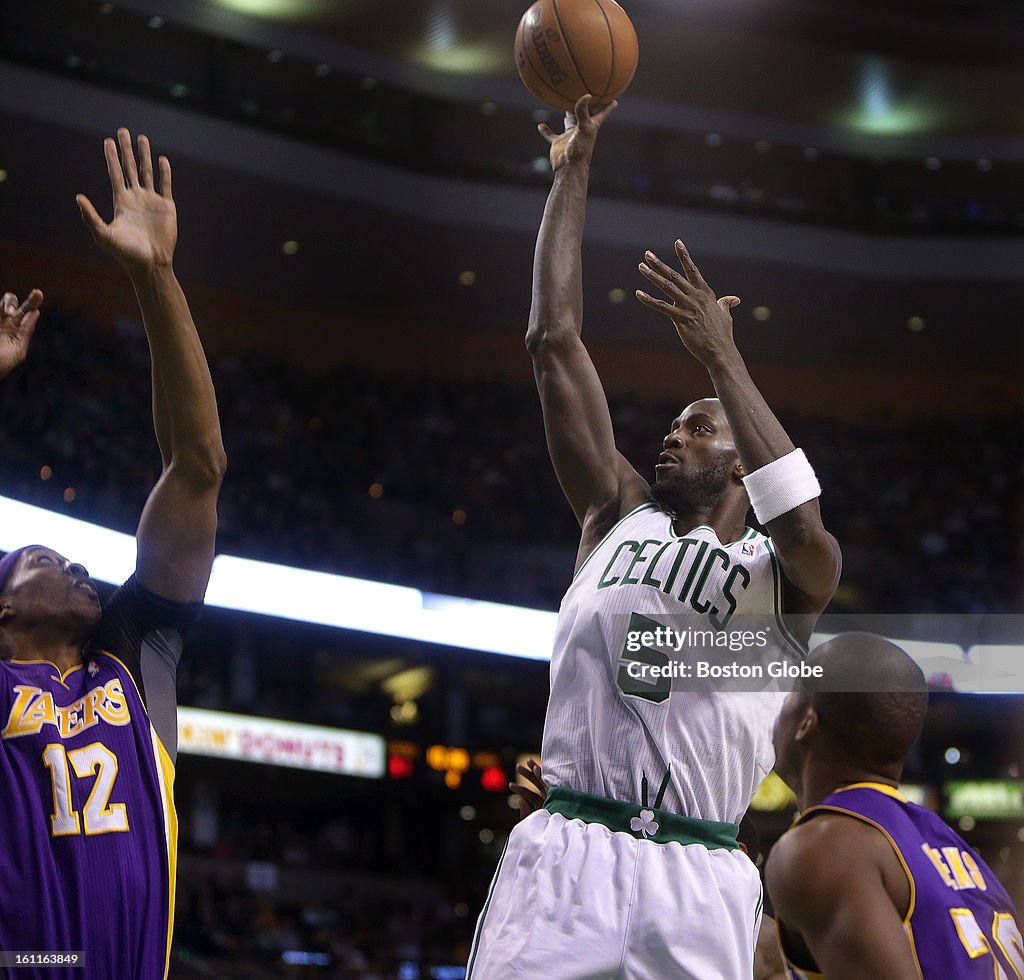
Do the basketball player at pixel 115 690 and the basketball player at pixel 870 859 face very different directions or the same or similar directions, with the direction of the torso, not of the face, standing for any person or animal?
very different directions

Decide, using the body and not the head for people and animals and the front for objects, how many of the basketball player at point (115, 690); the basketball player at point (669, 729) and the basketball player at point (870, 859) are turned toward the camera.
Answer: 2

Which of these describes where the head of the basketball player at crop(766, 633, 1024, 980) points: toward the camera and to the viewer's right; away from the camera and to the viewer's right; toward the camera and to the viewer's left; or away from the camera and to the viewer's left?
away from the camera and to the viewer's left

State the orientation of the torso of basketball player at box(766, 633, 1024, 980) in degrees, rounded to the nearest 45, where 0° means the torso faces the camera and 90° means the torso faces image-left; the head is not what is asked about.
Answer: approximately 135°

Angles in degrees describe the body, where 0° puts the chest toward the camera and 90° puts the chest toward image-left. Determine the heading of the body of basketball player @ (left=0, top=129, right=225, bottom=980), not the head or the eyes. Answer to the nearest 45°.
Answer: approximately 0°

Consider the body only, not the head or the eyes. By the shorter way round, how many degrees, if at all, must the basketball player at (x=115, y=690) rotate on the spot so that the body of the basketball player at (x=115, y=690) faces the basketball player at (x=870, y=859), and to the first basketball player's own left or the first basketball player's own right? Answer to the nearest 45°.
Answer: approximately 45° to the first basketball player's own left

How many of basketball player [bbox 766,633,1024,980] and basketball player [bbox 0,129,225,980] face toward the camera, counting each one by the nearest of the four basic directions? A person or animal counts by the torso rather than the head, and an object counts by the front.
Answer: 1

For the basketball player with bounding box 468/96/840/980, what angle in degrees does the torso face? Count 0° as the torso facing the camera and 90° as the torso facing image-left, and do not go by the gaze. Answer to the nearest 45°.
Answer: approximately 0°
